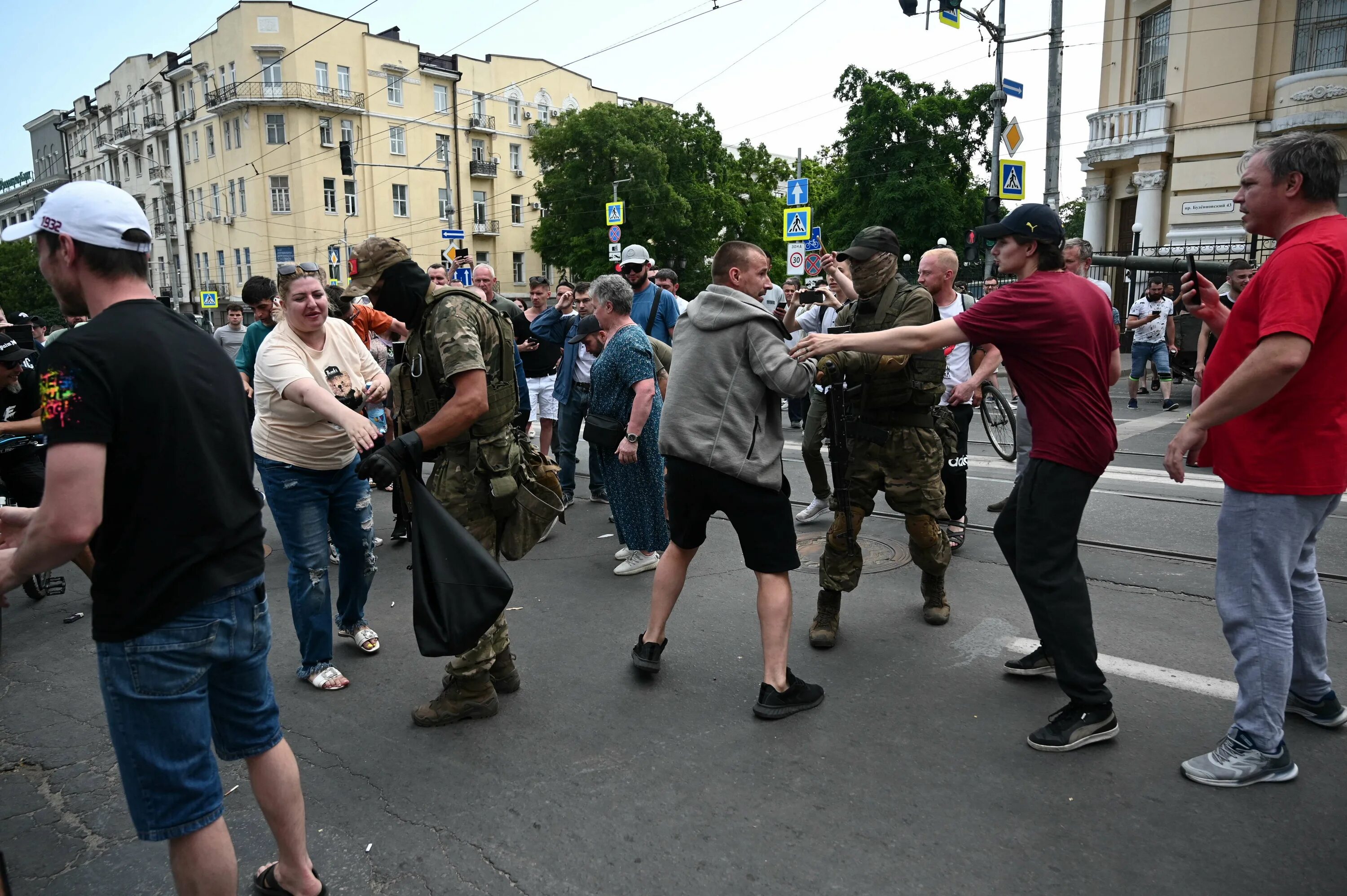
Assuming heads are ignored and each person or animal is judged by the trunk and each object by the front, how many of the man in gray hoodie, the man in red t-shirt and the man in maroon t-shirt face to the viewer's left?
2

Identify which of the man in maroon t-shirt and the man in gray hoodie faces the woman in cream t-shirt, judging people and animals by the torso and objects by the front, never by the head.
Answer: the man in maroon t-shirt

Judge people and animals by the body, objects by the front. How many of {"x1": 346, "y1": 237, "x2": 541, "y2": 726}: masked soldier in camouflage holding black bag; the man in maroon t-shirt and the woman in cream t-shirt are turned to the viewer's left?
2

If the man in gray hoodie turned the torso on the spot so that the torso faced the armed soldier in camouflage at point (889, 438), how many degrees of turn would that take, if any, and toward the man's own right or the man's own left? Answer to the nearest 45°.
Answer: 0° — they already face them

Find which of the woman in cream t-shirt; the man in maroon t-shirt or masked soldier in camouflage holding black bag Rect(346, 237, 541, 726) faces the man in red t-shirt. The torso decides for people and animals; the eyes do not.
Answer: the woman in cream t-shirt

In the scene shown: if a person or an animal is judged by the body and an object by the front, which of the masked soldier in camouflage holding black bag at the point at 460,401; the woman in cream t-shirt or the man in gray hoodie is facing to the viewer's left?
the masked soldier in camouflage holding black bag

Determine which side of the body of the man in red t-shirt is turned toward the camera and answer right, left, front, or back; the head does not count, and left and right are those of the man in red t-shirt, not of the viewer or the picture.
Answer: left

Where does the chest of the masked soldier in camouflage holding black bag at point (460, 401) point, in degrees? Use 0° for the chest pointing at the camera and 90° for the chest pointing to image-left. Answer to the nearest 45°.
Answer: approximately 90°

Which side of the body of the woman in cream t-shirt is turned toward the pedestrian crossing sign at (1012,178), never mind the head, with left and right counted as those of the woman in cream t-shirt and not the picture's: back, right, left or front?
left

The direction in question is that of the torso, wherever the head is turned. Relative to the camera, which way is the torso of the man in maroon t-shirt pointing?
to the viewer's left
